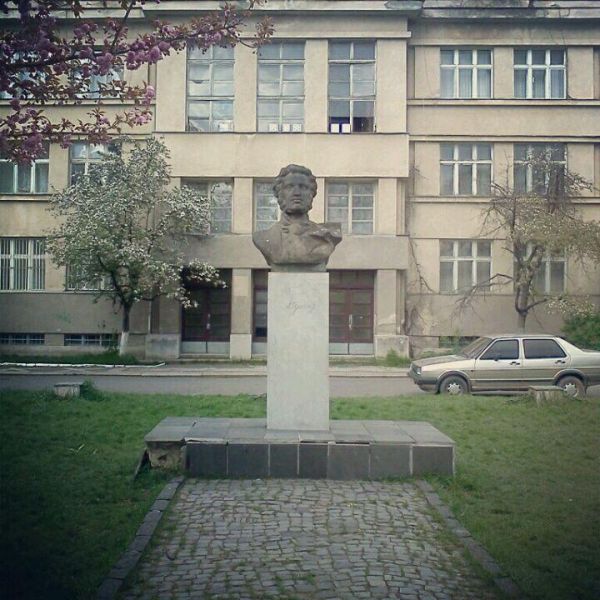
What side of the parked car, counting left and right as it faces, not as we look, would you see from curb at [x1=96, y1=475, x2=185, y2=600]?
left

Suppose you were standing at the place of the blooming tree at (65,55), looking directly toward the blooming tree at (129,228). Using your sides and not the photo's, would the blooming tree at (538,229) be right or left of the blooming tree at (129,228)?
right

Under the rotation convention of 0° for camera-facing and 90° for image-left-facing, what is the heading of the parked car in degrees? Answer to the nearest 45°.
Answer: approximately 90°

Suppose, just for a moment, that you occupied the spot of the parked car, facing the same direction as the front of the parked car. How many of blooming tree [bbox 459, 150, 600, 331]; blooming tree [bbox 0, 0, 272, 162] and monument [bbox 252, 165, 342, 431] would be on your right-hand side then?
1

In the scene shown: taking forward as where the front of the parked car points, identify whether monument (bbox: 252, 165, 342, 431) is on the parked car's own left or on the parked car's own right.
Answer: on the parked car's own left

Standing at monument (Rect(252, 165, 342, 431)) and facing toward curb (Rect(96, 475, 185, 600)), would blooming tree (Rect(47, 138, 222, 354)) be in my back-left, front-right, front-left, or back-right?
back-right

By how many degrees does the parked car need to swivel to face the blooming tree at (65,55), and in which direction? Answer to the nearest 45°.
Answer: approximately 90° to its left

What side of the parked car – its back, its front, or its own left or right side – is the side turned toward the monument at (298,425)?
left

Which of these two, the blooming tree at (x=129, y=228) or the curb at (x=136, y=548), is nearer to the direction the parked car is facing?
the blooming tree

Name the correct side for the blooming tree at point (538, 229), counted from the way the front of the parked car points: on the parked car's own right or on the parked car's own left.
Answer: on the parked car's own right

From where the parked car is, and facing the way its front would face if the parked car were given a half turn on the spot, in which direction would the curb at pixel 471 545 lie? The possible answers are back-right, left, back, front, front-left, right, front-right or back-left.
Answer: right
